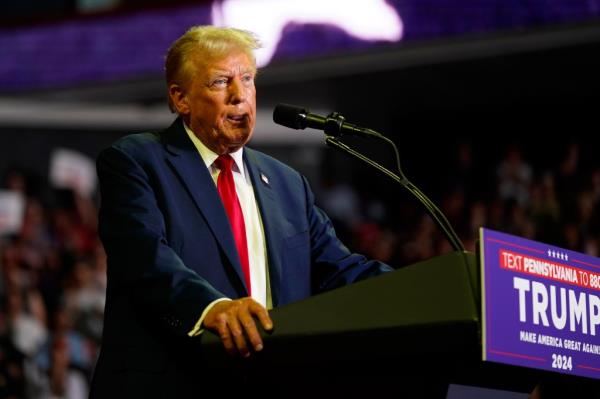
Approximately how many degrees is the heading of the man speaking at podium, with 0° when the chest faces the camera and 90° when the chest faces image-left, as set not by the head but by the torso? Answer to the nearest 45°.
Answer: approximately 315°

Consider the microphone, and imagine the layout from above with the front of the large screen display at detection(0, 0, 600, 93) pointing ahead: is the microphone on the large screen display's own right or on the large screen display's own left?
on the large screen display's own left

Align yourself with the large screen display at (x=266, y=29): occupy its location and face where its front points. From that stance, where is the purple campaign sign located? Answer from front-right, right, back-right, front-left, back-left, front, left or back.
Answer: front-left

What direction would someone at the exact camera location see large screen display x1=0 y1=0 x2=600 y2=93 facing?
facing the viewer and to the left of the viewer

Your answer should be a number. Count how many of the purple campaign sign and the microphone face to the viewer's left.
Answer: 1

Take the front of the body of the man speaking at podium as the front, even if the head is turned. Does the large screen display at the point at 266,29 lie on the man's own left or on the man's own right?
on the man's own left

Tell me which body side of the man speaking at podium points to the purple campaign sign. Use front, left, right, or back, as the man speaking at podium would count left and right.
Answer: front

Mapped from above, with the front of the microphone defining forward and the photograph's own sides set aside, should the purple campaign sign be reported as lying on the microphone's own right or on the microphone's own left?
on the microphone's own left

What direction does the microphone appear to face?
to the viewer's left

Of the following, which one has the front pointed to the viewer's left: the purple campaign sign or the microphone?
the microphone

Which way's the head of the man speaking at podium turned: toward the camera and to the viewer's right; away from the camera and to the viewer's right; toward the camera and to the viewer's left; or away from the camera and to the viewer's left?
toward the camera and to the viewer's right

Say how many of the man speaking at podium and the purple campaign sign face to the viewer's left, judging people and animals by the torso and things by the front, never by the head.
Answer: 0

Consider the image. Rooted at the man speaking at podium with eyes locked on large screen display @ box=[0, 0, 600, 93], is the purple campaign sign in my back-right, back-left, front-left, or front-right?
back-right
